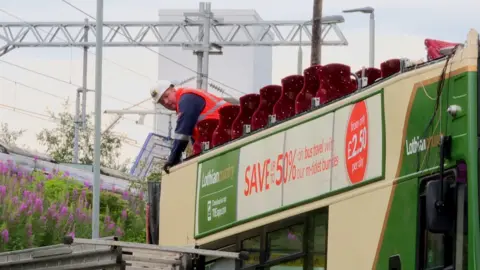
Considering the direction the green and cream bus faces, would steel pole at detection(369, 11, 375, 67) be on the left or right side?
on its left

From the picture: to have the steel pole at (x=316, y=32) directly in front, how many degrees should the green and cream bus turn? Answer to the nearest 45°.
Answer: approximately 135° to its left

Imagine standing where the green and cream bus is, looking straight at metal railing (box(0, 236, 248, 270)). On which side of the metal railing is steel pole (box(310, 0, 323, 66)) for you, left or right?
right

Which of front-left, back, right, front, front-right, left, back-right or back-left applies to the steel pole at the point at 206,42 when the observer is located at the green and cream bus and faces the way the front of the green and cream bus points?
back-left

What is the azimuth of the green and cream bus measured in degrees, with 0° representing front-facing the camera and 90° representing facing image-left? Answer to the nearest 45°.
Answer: approximately 315°
